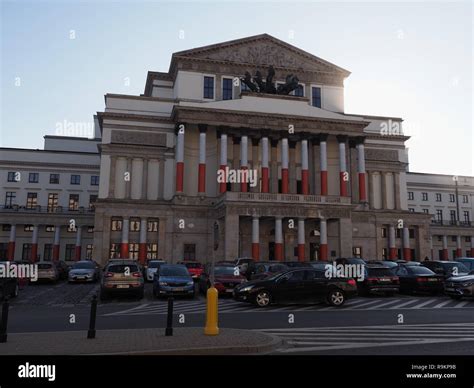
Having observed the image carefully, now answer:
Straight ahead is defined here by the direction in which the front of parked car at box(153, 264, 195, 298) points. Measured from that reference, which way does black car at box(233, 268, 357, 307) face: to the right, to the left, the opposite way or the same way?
to the right

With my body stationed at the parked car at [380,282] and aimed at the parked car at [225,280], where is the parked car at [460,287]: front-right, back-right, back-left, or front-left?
back-left

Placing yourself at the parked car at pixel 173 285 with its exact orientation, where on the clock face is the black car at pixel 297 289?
The black car is roughly at 10 o'clock from the parked car.

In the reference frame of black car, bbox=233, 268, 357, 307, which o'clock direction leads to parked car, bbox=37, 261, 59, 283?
The parked car is roughly at 1 o'clock from the black car.

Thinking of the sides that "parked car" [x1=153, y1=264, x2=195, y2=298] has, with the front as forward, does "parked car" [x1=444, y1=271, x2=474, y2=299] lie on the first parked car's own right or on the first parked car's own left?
on the first parked car's own left

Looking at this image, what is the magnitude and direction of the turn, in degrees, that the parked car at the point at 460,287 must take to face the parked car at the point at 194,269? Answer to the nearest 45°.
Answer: approximately 45° to its right

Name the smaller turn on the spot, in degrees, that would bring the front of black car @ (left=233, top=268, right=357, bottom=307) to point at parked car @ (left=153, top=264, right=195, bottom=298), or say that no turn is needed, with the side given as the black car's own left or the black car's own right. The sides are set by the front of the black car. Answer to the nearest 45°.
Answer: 0° — it already faces it

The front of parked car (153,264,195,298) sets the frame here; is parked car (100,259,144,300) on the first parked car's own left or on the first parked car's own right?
on the first parked car's own right

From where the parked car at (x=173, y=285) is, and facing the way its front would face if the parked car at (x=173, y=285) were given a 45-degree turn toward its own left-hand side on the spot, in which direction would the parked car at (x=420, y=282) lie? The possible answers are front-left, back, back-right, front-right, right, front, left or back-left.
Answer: front-left
